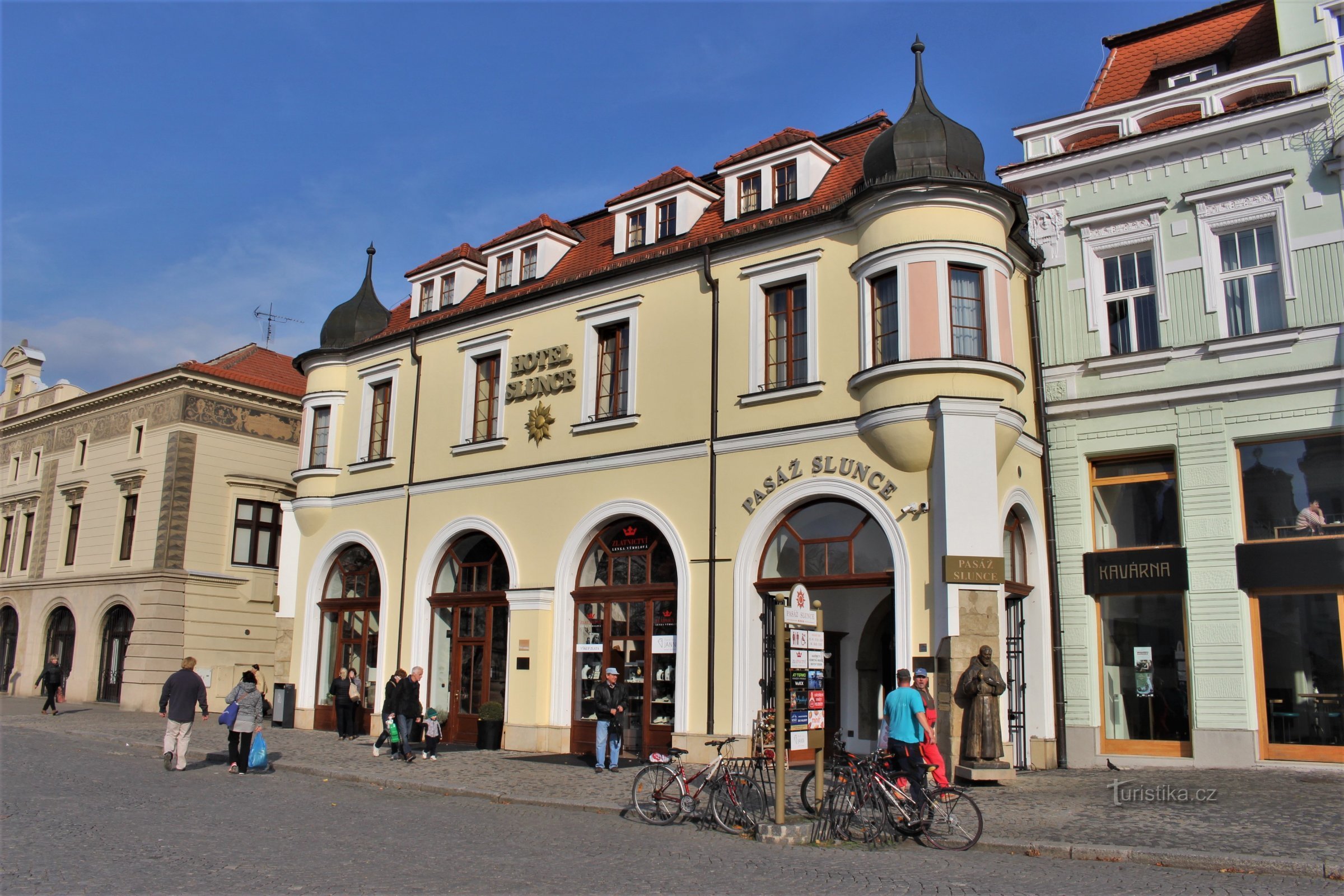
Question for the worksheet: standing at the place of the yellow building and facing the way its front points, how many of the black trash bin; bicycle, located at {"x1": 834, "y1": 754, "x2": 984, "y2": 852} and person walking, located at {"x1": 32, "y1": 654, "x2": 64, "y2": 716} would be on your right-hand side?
2

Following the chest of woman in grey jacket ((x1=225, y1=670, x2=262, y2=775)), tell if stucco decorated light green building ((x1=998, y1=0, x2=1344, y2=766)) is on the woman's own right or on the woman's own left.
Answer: on the woman's own right

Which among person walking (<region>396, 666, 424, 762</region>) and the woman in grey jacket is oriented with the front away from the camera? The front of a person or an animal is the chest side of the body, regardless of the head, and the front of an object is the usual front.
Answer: the woman in grey jacket

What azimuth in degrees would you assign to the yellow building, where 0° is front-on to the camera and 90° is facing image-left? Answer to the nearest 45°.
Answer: approximately 45°

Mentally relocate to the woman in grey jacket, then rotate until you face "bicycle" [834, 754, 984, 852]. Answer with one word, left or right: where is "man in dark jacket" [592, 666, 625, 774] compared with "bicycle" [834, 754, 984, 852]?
left

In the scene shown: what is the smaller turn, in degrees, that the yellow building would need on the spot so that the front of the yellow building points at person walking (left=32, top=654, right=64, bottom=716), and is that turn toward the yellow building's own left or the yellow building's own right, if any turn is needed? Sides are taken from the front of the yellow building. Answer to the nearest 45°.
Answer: approximately 90° to the yellow building's own right

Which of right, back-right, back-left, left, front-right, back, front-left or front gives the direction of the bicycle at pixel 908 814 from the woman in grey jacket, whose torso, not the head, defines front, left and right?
back-right

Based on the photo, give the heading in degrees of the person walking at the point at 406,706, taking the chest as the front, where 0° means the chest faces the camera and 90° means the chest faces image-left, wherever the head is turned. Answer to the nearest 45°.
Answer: approximately 315°
